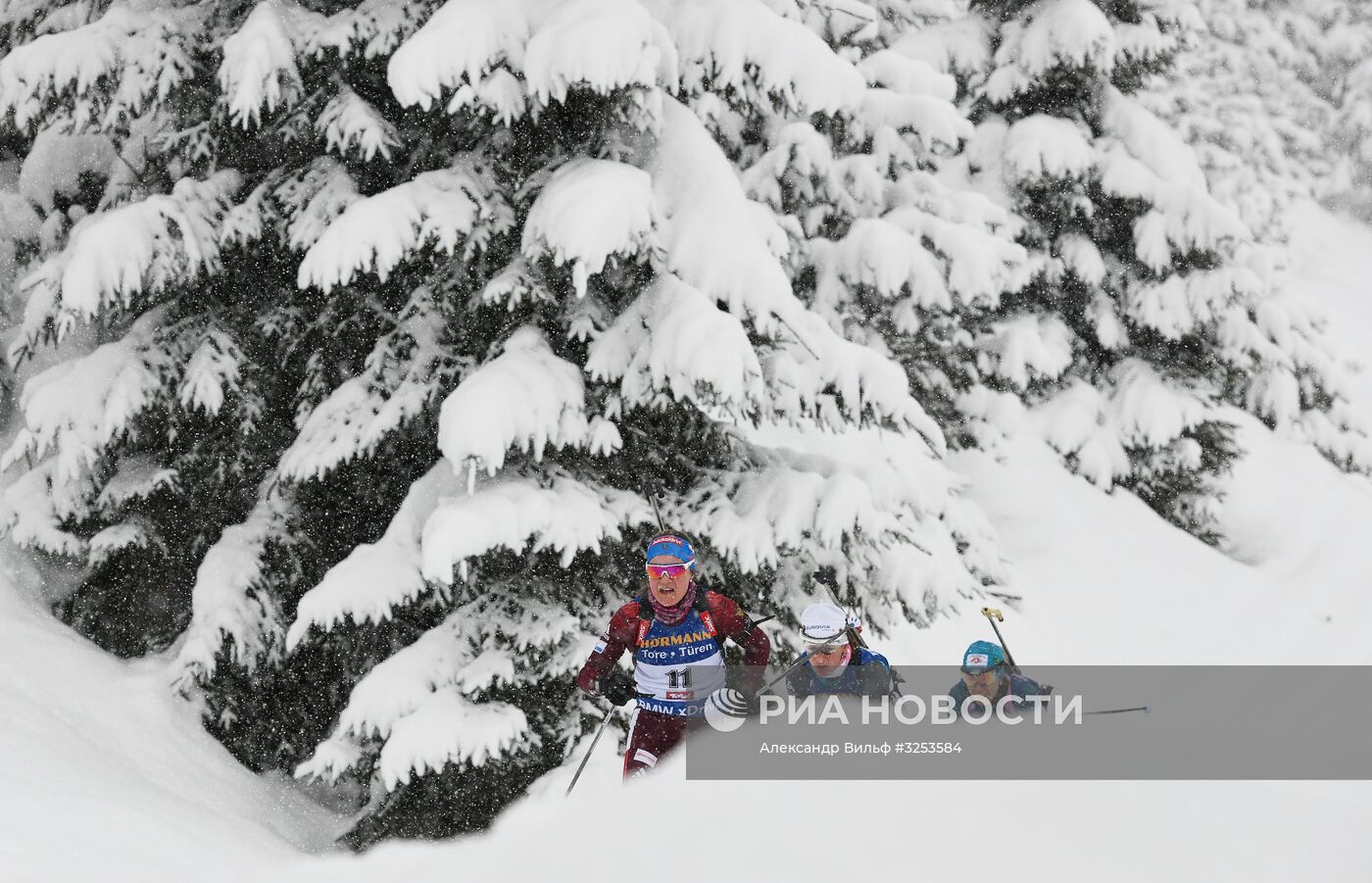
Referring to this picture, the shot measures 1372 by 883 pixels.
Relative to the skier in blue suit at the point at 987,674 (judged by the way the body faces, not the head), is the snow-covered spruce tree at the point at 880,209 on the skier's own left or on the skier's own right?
on the skier's own right

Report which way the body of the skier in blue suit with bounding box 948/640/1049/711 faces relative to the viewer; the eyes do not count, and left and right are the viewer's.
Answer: facing the viewer and to the left of the viewer

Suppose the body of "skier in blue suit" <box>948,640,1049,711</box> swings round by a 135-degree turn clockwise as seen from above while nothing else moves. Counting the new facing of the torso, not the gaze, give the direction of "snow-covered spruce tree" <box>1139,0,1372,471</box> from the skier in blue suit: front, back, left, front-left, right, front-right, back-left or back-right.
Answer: front

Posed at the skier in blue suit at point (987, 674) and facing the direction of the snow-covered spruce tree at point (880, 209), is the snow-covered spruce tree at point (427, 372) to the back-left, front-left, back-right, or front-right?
front-left

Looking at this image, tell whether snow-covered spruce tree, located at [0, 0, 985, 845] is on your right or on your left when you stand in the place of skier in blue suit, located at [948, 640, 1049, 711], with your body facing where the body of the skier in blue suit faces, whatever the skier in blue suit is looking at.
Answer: on your right
